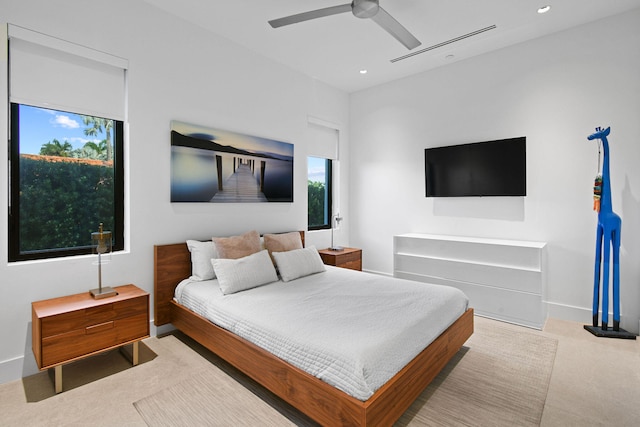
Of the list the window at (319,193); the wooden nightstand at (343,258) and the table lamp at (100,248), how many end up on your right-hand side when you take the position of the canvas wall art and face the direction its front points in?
1

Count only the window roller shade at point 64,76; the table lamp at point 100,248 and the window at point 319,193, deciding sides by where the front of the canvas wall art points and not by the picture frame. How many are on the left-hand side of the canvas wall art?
1

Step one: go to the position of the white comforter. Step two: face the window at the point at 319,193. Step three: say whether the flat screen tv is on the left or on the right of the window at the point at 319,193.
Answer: right

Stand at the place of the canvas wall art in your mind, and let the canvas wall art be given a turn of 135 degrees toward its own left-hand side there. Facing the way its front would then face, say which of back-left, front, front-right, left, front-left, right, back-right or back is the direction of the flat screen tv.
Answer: right

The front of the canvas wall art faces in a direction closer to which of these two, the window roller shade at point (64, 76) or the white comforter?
the white comforter

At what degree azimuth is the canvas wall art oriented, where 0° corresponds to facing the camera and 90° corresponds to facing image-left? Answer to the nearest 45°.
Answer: approximately 315°

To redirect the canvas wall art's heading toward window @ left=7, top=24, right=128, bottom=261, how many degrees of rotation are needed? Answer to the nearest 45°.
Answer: approximately 90° to its right

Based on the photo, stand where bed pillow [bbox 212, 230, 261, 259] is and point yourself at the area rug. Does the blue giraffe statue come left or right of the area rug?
left

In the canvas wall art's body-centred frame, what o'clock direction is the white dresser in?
The white dresser is roughly at 11 o'clock from the canvas wall art.

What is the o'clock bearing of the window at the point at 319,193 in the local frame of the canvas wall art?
The window is roughly at 9 o'clock from the canvas wall art.

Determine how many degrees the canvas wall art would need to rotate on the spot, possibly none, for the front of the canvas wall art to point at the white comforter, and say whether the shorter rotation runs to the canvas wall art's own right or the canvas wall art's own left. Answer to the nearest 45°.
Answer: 0° — it already faces it

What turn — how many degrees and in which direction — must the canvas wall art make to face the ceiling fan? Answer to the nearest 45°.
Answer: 0° — it already faces it

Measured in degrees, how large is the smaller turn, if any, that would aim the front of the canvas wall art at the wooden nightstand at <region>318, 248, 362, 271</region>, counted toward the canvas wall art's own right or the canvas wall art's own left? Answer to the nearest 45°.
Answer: approximately 45° to the canvas wall art's own left

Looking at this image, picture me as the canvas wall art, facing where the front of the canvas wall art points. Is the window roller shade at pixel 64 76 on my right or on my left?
on my right
